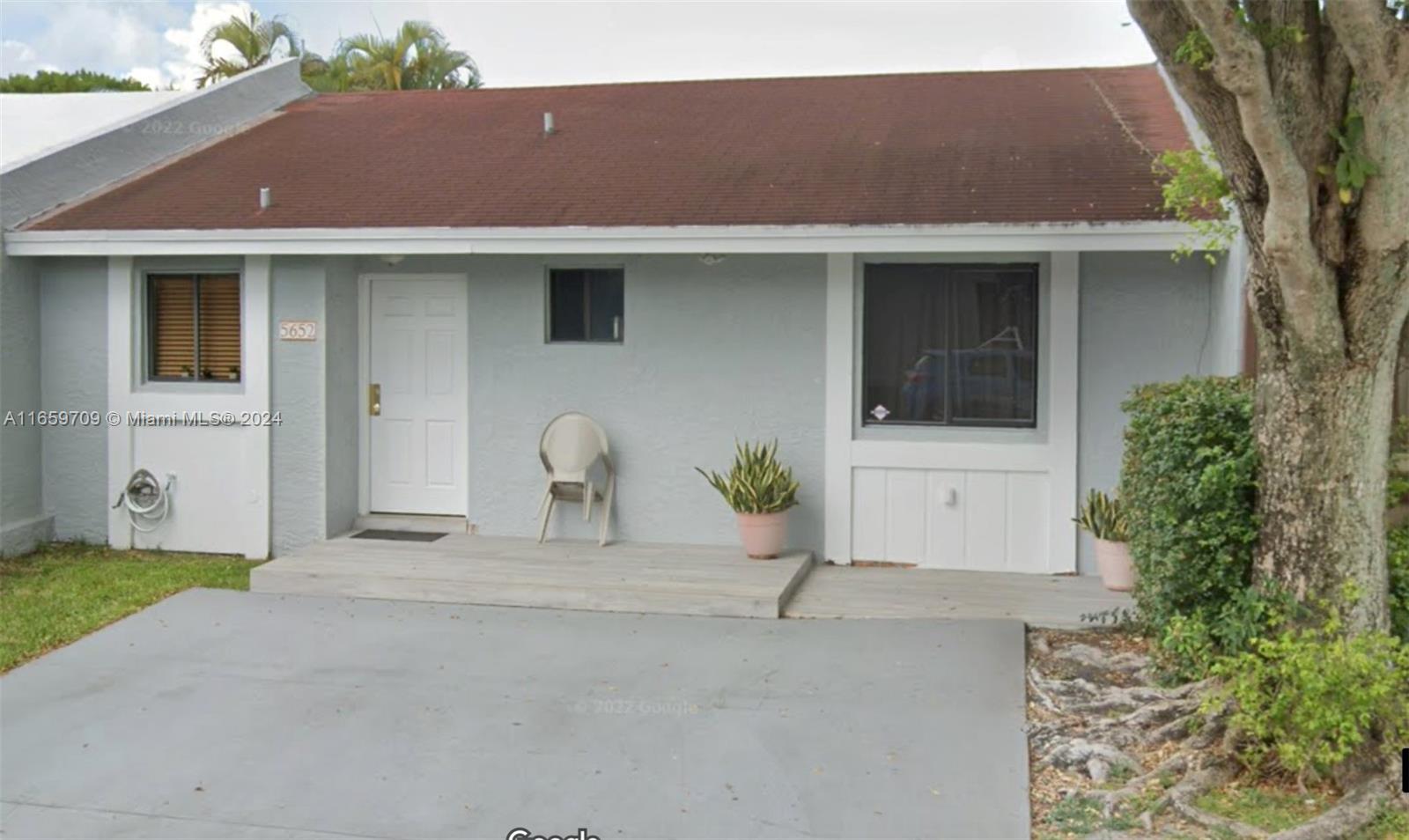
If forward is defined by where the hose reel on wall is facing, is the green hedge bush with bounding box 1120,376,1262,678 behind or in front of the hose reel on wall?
in front

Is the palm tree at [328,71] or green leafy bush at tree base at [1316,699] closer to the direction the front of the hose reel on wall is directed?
the green leafy bush at tree base

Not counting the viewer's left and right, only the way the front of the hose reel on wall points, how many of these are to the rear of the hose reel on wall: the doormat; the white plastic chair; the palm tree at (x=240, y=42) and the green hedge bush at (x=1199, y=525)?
1

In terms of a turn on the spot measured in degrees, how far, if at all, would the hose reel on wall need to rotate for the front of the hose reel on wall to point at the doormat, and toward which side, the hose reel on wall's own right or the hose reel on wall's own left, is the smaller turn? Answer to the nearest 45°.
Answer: approximately 45° to the hose reel on wall's own left

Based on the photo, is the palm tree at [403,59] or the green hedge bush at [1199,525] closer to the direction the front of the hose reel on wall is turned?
the green hedge bush

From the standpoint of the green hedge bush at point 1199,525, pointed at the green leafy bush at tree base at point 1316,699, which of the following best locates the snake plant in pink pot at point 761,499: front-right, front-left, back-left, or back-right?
back-right

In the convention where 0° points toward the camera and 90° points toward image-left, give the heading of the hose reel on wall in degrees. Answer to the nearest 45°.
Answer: approximately 0°

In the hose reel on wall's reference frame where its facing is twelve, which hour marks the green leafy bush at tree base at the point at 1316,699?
The green leafy bush at tree base is roughly at 11 o'clock from the hose reel on wall.

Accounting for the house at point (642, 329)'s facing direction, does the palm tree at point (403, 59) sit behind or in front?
behind

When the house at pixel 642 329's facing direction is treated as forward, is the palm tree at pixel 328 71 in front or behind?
behind

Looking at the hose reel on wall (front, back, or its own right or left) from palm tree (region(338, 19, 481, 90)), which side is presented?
back

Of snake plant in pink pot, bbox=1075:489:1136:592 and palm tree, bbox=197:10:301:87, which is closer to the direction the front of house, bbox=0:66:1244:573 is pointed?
the snake plant in pink pot

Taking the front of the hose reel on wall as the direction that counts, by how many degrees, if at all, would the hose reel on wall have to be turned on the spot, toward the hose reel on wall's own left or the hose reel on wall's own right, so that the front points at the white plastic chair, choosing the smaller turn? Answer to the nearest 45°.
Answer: approximately 45° to the hose reel on wall's own left

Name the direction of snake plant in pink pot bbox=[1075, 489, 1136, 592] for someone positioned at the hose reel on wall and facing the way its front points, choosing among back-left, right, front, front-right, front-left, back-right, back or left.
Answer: front-left

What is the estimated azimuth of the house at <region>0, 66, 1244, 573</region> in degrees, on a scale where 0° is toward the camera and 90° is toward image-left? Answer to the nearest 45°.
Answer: approximately 0°
